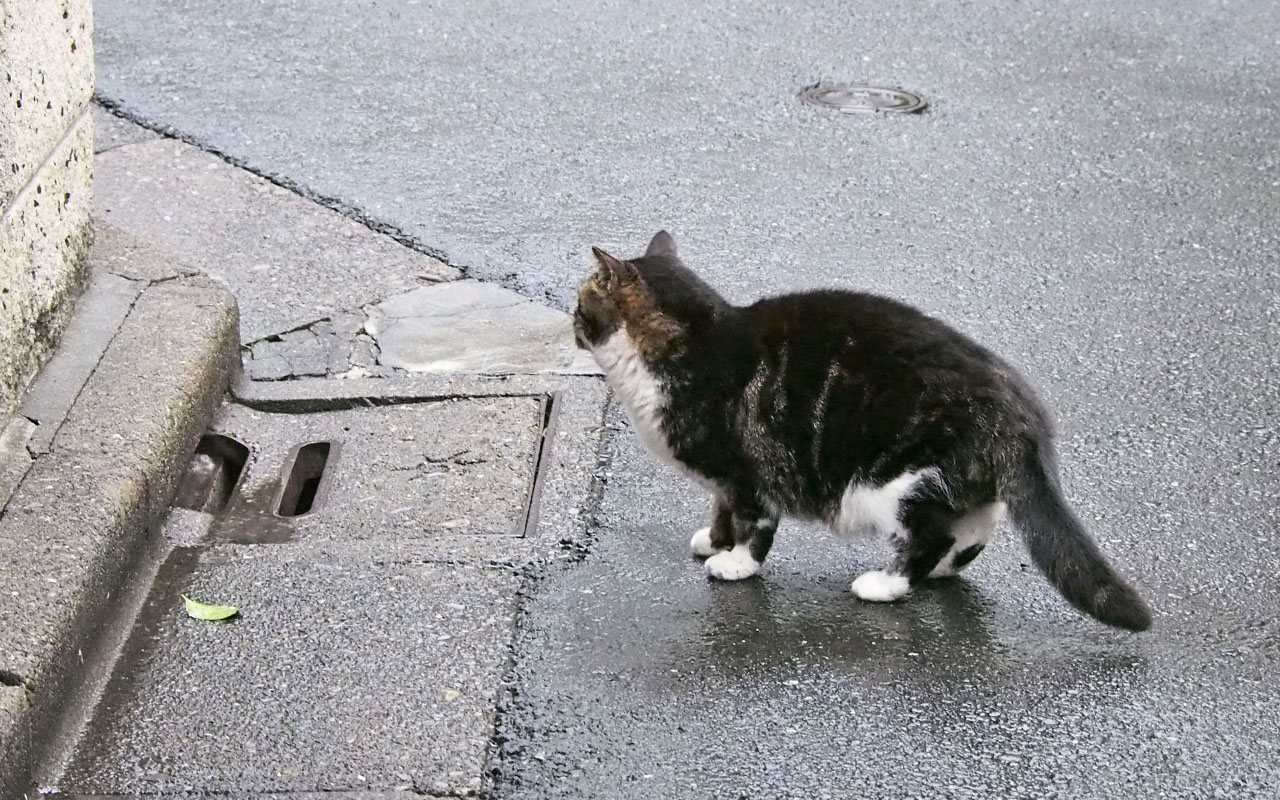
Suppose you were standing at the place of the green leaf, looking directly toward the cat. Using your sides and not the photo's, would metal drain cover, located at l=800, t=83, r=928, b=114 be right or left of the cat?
left

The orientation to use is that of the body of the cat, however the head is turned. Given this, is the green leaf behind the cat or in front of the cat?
in front

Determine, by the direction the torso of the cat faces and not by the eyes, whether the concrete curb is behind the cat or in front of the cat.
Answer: in front

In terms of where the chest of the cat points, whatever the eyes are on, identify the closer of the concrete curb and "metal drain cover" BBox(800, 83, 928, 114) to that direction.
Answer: the concrete curb

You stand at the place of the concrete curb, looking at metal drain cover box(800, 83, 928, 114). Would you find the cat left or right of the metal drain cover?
right

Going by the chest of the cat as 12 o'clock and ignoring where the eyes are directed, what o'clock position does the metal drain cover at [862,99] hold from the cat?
The metal drain cover is roughly at 3 o'clock from the cat.

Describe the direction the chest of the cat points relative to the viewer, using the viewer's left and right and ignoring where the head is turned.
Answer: facing to the left of the viewer
